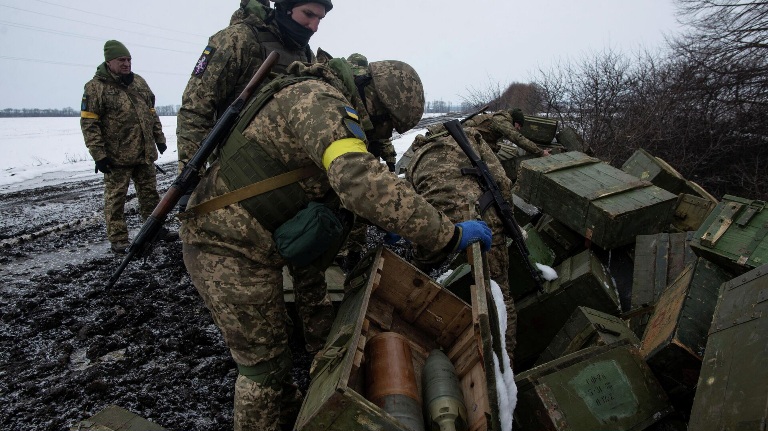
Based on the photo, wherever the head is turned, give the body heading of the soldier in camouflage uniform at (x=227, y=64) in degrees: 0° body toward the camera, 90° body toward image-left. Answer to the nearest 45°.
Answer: approximately 315°

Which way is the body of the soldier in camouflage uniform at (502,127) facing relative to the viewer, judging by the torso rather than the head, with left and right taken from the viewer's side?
facing to the right of the viewer

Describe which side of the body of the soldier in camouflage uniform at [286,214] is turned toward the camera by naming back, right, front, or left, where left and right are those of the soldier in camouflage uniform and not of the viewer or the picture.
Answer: right

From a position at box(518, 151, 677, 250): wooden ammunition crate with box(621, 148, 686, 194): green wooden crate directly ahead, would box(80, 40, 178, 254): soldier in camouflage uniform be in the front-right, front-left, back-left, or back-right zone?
back-left

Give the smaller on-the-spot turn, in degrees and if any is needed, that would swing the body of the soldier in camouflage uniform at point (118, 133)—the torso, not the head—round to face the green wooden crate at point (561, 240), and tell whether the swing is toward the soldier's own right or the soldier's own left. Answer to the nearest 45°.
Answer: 0° — they already face it

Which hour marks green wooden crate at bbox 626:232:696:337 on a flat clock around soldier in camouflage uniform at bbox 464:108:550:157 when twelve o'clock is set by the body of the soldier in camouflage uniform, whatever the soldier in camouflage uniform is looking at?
The green wooden crate is roughly at 2 o'clock from the soldier in camouflage uniform.

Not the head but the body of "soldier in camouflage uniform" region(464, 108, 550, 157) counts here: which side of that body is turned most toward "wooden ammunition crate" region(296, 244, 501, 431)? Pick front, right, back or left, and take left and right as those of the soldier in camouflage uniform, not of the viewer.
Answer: right

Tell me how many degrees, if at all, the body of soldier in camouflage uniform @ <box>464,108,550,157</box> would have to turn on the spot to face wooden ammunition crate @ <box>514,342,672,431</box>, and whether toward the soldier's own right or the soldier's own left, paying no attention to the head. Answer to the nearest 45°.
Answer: approximately 90° to the soldier's own right

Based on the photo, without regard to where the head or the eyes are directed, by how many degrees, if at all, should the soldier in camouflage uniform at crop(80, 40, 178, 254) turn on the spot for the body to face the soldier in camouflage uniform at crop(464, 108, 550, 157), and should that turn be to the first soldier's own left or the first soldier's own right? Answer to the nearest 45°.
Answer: approximately 45° to the first soldier's own left

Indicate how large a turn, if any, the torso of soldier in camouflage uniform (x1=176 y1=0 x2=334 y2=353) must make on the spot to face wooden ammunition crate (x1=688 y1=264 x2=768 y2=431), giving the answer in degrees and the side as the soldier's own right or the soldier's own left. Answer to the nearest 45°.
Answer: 0° — they already face it
